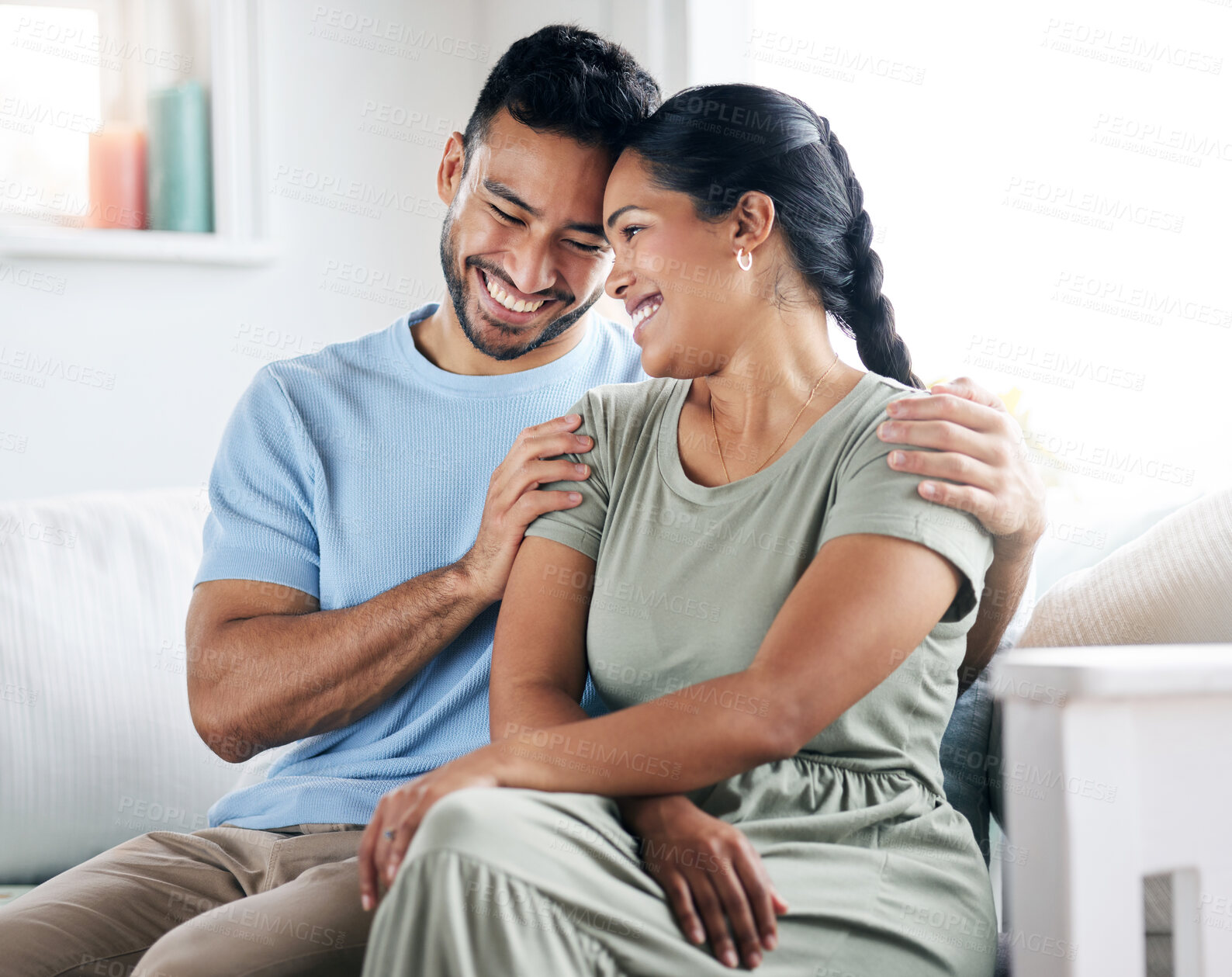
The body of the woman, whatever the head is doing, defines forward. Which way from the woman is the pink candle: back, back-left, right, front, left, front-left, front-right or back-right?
right

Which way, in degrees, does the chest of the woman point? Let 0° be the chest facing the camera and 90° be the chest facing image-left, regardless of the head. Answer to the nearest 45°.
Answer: approximately 45°

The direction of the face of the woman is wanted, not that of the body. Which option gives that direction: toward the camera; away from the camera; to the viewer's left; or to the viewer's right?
to the viewer's left

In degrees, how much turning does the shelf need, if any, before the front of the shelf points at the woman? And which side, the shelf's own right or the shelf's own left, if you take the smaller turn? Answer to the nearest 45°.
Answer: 0° — it already faces them

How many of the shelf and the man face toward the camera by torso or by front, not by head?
2

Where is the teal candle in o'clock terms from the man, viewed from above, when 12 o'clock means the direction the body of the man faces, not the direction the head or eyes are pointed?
The teal candle is roughly at 5 o'clock from the man.

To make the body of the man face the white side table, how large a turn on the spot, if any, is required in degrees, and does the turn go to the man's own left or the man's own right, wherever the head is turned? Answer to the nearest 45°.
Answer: approximately 45° to the man's own left
